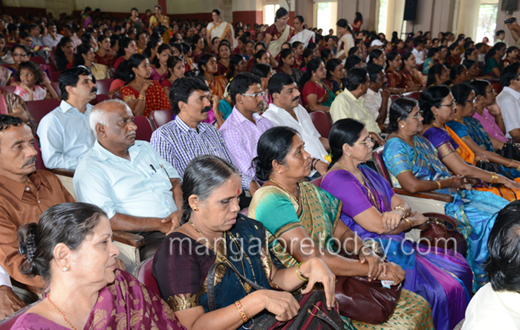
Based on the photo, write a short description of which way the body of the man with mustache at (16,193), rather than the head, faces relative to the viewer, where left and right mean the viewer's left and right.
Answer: facing the viewer and to the right of the viewer

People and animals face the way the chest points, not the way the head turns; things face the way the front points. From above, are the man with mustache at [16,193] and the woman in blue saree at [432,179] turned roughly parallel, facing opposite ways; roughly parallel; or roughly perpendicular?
roughly parallel

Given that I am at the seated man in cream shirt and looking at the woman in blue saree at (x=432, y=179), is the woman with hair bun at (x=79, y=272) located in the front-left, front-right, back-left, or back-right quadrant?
front-right

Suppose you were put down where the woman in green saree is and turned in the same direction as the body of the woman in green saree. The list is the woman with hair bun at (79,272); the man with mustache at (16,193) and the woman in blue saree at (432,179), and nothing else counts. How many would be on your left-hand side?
1

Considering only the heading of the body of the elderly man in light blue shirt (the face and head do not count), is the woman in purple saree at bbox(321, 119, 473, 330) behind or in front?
in front

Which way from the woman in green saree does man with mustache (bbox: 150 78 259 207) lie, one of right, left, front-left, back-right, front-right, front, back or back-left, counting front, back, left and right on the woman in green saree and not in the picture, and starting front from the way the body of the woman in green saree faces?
back

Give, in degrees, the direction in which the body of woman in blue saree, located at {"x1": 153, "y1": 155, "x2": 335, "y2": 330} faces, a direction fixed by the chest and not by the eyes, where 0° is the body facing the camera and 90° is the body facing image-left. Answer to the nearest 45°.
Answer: approximately 315°

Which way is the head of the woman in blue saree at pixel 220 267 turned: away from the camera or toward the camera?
toward the camera

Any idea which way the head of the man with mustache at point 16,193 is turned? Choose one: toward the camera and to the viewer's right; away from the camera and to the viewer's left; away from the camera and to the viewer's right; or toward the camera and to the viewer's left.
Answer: toward the camera and to the viewer's right
